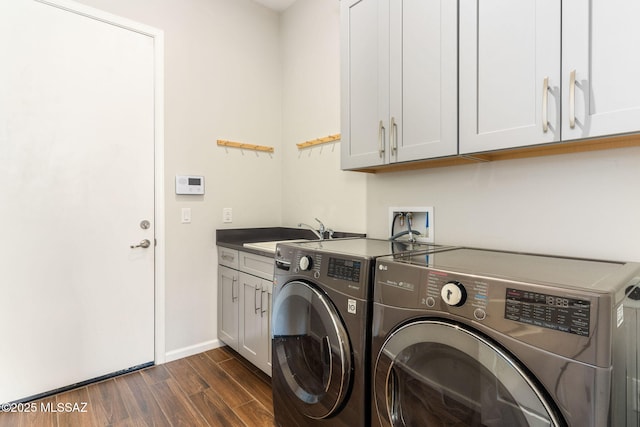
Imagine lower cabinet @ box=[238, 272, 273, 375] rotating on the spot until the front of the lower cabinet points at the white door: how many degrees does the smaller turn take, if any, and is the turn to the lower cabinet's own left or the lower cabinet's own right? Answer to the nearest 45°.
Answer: approximately 45° to the lower cabinet's own right

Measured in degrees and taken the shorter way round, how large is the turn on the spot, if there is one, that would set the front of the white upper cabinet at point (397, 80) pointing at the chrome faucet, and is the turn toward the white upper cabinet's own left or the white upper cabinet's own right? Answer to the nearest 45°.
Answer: approximately 90° to the white upper cabinet's own right

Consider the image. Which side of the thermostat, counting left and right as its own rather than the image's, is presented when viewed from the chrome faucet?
left

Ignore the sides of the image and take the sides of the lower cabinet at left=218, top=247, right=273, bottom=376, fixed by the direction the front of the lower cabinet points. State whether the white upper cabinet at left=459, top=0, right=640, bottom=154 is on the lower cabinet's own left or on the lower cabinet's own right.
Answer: on the lower cabinet's own left

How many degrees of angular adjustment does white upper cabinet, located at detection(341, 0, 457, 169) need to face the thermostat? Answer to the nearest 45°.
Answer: approximately 45° to its right

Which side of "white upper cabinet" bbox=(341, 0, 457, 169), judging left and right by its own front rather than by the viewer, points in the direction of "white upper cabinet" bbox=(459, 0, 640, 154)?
left

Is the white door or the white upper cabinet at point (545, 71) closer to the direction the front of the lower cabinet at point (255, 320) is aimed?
the white door

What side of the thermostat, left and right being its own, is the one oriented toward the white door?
right

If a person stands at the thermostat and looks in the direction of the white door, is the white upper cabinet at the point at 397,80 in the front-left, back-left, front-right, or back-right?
back-left
